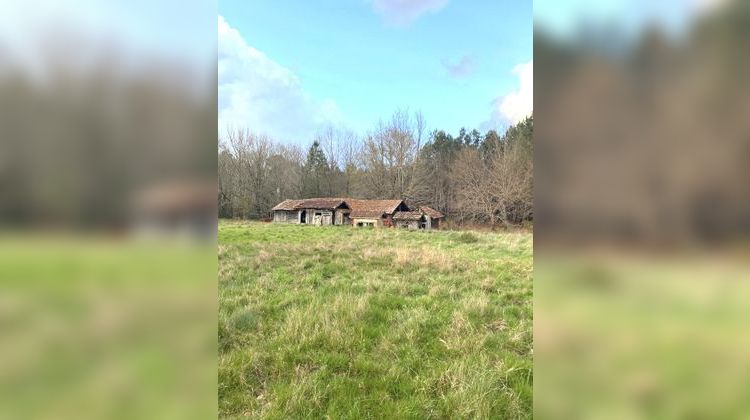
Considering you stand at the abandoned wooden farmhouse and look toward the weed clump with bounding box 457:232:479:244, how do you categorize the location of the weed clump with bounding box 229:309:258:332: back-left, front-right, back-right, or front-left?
front-right

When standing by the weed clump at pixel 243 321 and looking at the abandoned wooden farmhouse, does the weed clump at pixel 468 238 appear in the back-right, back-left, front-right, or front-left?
front-right

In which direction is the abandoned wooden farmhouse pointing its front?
toward the camera

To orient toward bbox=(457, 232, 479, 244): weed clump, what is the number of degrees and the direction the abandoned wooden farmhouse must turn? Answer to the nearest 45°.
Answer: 0° — it already faces it

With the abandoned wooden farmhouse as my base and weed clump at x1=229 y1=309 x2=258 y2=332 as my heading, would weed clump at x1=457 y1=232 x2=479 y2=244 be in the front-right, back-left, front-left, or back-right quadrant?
front-left

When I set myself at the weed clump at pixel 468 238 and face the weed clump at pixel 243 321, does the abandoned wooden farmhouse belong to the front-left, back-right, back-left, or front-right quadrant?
back-right

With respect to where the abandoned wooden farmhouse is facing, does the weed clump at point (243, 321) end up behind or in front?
in front
